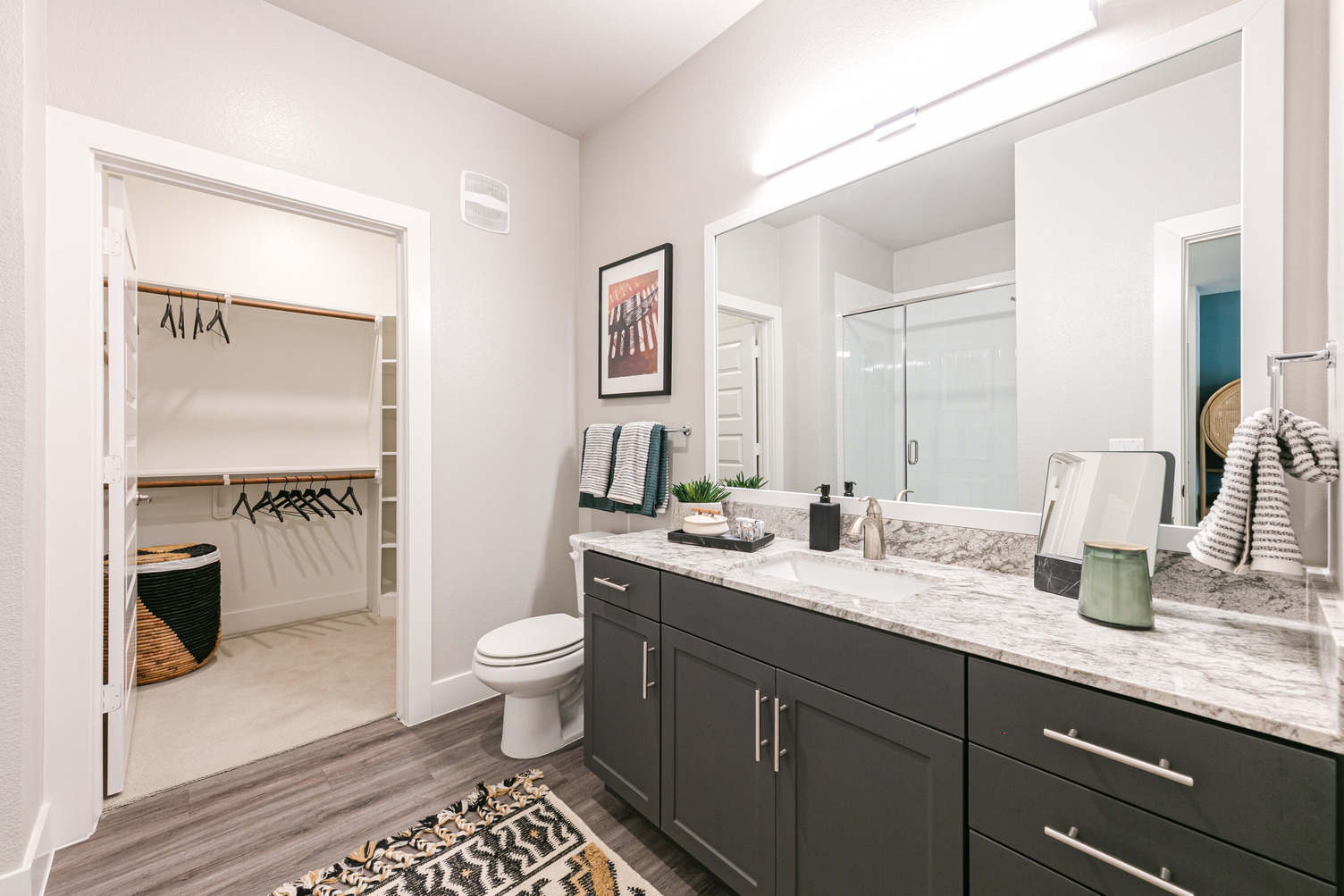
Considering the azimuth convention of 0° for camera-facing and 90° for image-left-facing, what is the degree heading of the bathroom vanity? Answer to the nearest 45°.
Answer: approximately 45°

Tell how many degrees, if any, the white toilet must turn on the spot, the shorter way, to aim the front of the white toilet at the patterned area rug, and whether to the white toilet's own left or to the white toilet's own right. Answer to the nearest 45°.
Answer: approximately 45° to the white toilet's own left

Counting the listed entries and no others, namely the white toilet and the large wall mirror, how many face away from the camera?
0

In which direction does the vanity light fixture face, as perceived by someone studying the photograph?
facing the viewer and to the left of the viewer

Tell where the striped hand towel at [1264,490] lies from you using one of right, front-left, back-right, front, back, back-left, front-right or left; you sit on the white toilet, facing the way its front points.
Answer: left
